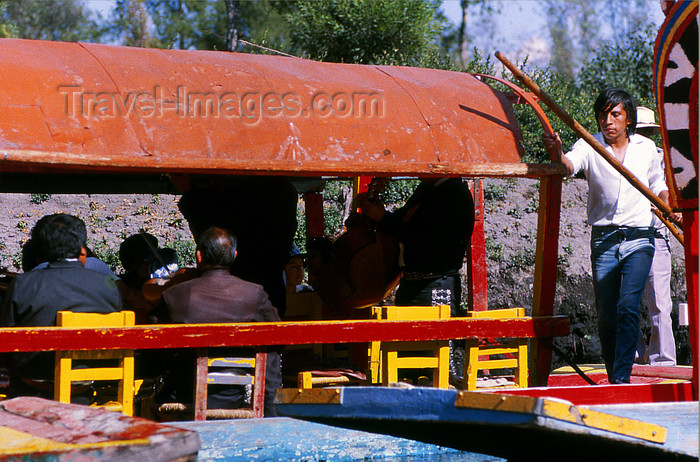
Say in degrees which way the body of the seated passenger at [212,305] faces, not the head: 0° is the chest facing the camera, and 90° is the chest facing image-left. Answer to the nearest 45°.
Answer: approximately 180°

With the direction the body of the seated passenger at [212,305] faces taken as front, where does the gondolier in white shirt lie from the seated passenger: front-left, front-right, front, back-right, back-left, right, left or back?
right

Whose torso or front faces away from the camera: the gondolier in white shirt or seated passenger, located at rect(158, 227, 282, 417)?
the seated passenger

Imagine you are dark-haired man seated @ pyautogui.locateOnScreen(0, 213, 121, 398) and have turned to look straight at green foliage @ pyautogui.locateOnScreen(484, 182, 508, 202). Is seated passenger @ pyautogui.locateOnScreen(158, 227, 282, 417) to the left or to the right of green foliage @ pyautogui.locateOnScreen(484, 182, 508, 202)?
right

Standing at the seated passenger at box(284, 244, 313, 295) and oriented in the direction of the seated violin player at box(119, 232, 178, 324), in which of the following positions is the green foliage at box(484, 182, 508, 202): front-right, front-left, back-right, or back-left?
back-right

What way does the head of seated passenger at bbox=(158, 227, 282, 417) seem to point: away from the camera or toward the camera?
away from the camera

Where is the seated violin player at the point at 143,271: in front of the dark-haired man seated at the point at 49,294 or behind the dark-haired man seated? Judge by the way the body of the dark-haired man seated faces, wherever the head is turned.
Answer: in front

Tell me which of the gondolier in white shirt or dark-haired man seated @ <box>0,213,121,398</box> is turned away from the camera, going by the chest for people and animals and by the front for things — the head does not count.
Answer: the dark-haired man seated

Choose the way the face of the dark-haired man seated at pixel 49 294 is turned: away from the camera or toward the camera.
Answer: away from the camera

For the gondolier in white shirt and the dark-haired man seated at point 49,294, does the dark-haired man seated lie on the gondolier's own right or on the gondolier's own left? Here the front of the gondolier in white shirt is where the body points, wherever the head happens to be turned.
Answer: on the gondolier's own right

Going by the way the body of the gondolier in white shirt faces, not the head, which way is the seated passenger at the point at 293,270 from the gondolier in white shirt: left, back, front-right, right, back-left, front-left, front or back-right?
right

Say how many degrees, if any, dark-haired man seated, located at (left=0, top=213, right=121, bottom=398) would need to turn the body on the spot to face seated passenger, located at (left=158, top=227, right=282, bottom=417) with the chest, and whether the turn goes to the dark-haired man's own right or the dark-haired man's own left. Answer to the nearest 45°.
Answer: approximately 90° to the dark-haired man's own right

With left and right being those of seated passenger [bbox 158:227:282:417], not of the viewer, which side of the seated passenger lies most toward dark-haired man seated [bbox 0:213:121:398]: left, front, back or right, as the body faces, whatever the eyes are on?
left

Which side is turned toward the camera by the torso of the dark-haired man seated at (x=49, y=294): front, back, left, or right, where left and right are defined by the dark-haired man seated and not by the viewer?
back
